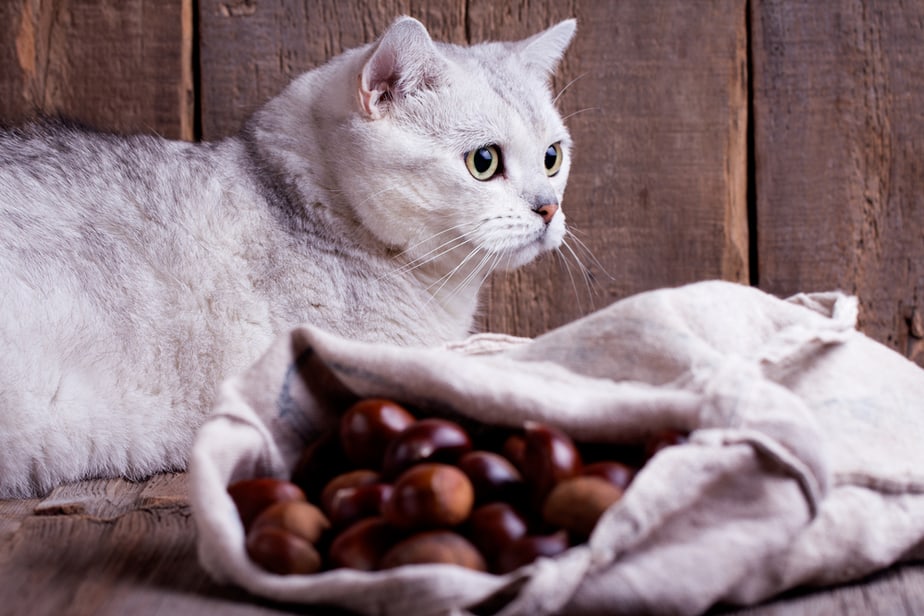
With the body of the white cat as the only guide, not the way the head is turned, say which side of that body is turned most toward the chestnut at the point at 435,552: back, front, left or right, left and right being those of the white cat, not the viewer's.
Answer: right

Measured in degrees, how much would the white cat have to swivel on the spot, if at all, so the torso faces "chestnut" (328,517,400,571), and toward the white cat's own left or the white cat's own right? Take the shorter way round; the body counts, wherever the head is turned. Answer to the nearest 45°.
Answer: approximately 90° to the white cat's own right

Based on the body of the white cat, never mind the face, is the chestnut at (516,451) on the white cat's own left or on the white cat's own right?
on the white cat's own right

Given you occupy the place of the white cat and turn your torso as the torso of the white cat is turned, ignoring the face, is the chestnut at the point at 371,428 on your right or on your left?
on your right

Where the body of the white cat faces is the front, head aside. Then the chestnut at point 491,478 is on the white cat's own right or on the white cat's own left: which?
on the white cat's own right

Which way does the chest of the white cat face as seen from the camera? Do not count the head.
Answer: to the viewer's right

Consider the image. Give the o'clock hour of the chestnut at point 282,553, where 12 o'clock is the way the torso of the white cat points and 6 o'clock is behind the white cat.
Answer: The chestnut is roughly at 3 o'clock from the white cat.

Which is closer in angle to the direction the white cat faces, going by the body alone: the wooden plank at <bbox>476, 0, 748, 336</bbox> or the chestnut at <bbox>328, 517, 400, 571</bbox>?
the wooden plank

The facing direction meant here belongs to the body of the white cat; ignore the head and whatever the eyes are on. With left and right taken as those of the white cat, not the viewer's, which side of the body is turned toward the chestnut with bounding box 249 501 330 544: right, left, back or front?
right

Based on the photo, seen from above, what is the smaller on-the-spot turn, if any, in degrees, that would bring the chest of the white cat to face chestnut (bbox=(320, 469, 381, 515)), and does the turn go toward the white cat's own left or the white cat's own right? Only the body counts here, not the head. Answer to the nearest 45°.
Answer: approximately 90° to the white cat's own right
